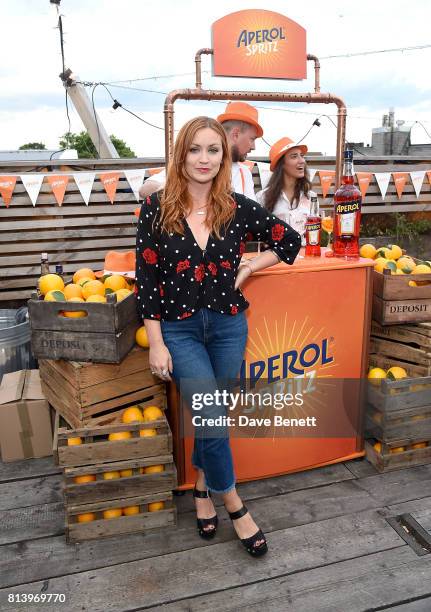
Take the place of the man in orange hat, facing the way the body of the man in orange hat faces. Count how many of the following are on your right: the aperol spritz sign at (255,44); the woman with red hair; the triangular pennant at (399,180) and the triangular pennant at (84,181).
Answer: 2

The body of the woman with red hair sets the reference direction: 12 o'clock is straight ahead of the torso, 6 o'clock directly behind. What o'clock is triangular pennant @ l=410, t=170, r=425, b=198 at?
The triangular pennant is roughly at 7 o'clock from the woman with red hair.

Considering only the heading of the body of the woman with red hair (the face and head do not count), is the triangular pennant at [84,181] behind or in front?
behind

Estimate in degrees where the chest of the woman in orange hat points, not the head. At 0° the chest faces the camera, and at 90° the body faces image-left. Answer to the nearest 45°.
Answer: approximately 315°

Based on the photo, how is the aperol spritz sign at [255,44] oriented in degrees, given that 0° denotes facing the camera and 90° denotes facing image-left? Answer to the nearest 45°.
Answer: approximately 0°

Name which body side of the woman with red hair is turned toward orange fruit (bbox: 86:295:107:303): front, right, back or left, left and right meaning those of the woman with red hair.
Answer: right
